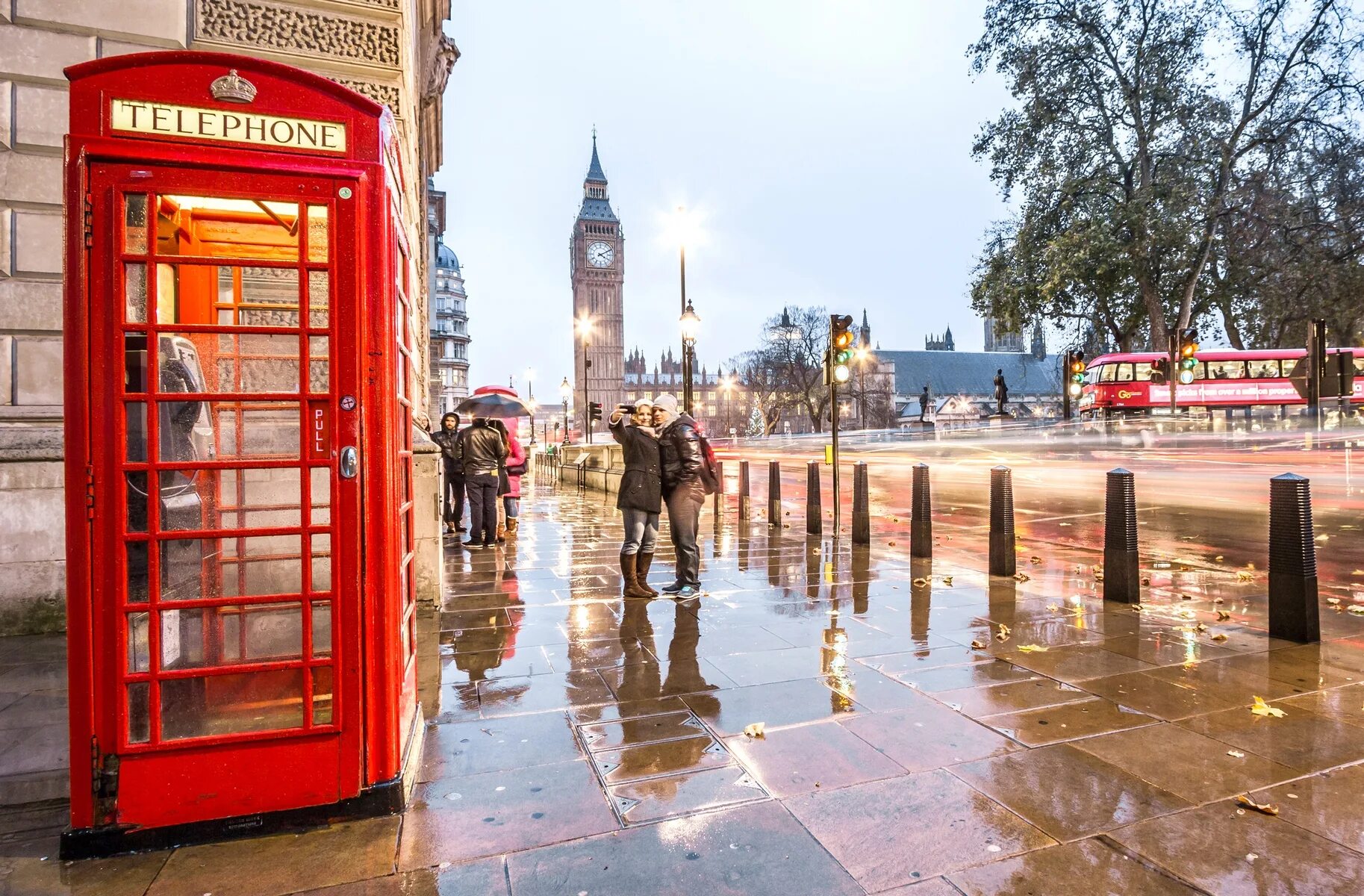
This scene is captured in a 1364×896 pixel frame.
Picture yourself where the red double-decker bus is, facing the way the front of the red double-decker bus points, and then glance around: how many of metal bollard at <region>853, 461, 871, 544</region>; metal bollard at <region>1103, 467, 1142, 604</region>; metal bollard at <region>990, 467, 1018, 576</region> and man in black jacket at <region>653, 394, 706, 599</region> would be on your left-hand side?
4

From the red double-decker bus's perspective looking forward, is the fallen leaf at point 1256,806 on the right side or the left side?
on its left

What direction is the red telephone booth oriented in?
toward the camera

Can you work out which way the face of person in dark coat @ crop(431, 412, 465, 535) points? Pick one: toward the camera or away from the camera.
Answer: toward the camera

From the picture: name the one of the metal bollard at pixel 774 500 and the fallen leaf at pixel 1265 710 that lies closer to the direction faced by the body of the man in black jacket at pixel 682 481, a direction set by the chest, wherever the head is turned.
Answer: the fallen leaf

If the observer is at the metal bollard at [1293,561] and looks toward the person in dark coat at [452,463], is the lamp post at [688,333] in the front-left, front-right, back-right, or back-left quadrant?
front-right

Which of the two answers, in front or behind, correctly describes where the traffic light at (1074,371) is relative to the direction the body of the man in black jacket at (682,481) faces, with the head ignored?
behind

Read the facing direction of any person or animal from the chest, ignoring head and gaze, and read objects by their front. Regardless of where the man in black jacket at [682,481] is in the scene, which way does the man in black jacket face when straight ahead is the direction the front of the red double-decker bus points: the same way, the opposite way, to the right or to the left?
to the left

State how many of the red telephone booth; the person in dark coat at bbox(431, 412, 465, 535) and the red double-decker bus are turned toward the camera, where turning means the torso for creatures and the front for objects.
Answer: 2

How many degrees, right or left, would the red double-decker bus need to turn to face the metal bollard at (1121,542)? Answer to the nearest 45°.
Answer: approximately 90° to its left

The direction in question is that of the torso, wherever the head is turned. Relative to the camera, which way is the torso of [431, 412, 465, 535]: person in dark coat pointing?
toward the camera

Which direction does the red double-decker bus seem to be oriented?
to the viewer's left
